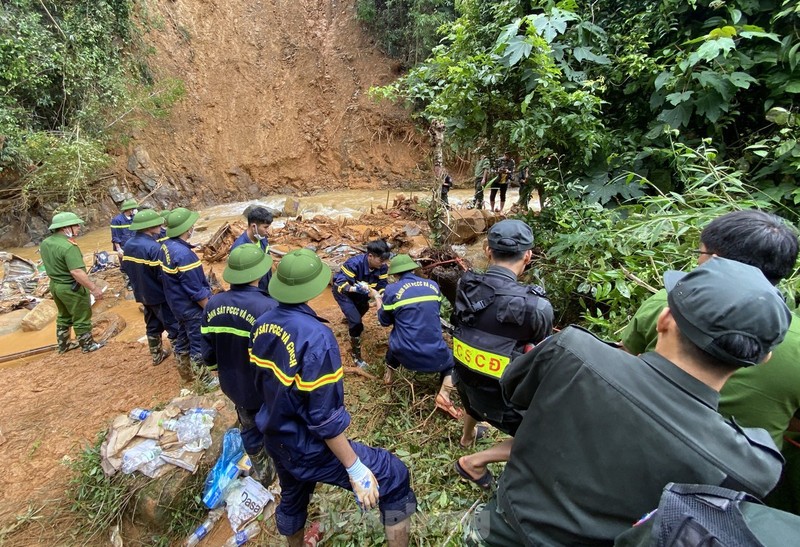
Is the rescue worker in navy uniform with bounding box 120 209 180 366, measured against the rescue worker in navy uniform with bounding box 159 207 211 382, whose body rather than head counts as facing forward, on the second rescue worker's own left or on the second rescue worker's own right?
on the second rescue worker's own left

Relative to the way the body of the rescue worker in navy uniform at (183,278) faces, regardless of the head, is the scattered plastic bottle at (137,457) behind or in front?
behind

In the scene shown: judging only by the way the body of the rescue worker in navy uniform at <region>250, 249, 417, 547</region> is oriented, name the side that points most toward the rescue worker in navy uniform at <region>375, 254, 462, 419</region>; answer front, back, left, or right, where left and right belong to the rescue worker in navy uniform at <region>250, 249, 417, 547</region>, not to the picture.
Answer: front

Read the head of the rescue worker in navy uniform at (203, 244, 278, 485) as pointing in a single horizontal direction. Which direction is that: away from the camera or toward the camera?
away from the camera

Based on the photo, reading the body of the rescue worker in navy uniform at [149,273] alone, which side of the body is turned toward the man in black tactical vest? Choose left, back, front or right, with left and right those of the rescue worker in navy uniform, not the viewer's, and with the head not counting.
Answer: right

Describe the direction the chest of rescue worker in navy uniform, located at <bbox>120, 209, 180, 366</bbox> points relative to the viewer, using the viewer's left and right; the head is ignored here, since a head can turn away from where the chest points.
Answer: facing away from the viewer and to the right of the viewer

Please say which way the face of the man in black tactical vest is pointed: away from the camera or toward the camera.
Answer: away from the camera

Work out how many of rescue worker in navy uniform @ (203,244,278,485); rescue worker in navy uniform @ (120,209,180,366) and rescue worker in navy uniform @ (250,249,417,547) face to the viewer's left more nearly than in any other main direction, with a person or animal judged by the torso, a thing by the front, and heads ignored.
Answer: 0

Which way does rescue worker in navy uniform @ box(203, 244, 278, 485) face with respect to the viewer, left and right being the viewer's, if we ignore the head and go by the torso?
facing away from the viewer and to the right of the viewer

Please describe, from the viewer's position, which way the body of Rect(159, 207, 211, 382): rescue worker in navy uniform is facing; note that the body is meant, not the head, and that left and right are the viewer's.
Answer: facing away from the viewer and to the right of the viewer
